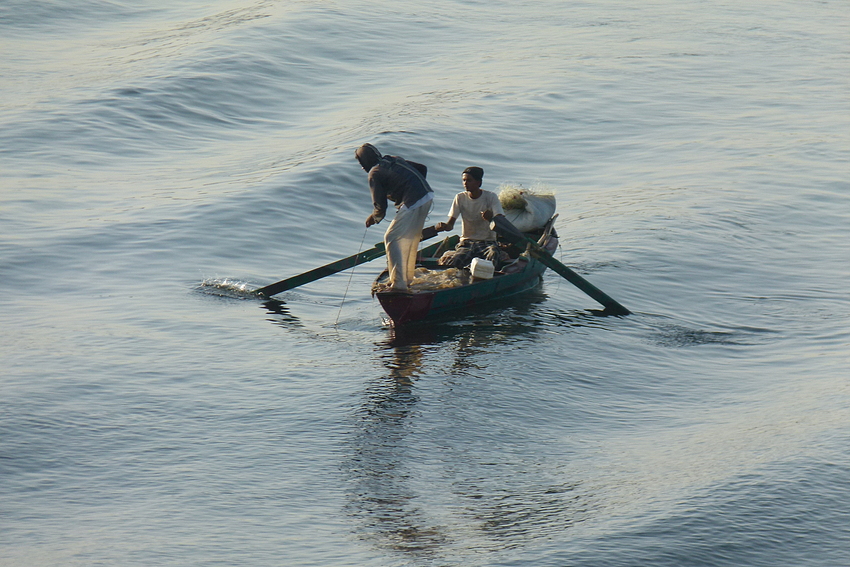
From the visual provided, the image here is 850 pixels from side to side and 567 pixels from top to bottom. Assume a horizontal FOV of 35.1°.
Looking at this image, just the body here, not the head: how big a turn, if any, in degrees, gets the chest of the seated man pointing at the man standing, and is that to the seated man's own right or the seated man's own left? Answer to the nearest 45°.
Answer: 0° — they already face them

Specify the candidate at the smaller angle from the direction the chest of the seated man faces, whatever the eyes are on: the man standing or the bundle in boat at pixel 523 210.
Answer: the man standing

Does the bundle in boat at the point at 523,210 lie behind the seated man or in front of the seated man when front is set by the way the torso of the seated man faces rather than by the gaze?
behind

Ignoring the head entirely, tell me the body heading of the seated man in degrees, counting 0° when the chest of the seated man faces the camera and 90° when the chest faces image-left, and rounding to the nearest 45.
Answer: approximately 45°

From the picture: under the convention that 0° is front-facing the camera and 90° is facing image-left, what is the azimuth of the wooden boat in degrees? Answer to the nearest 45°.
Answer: approximately 45°
